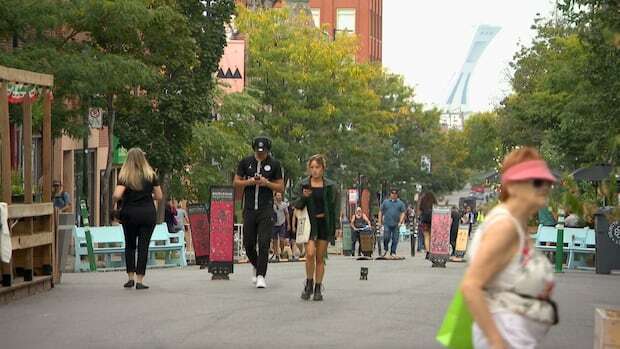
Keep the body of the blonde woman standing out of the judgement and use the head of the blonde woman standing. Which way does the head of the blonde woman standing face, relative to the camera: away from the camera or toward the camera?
away from the camera

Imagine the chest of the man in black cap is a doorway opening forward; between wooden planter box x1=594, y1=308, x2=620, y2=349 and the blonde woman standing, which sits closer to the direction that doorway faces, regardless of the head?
the wooden planter box

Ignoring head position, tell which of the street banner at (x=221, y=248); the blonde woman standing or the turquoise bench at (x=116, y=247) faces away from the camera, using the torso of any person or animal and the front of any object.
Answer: the blonde woman standing

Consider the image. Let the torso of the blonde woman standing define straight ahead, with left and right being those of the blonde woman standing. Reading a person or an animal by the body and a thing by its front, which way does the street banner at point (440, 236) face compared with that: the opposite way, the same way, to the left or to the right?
the opposite way

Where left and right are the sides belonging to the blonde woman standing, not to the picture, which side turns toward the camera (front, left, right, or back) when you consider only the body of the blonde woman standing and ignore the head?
back

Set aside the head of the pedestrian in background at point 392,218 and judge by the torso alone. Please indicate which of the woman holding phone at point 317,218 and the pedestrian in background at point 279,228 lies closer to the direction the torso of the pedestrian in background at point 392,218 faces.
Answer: the woman holding phone

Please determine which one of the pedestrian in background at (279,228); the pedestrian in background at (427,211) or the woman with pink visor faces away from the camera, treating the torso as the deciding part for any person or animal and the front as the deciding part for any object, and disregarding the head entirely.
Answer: the pedestrian in background at (427,211)
